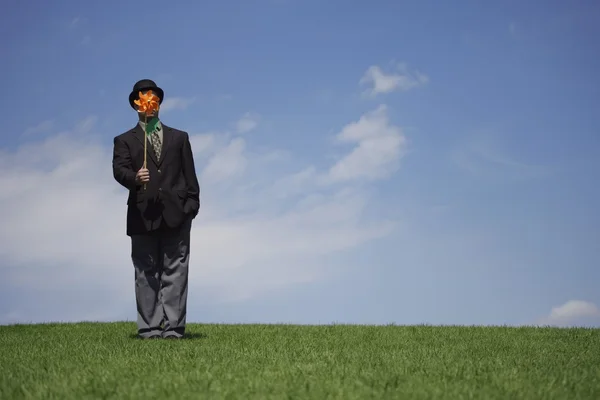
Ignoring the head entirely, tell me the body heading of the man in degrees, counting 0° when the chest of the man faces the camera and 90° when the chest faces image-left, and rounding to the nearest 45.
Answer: approximately 0°
